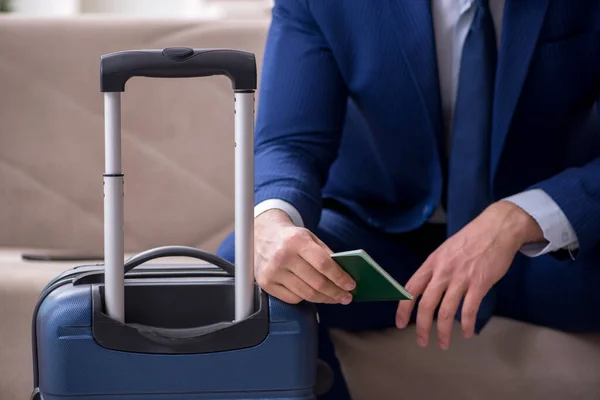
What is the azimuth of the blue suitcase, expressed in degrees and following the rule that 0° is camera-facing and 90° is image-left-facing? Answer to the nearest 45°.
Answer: approximately 180°

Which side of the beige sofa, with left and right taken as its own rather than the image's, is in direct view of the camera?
front

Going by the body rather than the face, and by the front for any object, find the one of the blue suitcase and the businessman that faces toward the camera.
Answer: the businessman

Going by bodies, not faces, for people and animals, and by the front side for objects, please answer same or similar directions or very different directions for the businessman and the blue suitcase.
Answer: very different directions

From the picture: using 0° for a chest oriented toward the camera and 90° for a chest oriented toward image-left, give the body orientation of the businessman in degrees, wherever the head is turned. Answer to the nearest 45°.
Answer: approximately 0°

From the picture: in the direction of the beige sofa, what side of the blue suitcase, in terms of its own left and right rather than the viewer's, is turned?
front

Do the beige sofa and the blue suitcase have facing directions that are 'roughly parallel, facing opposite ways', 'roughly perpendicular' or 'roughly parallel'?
roughly parallel, facing opposite ways
